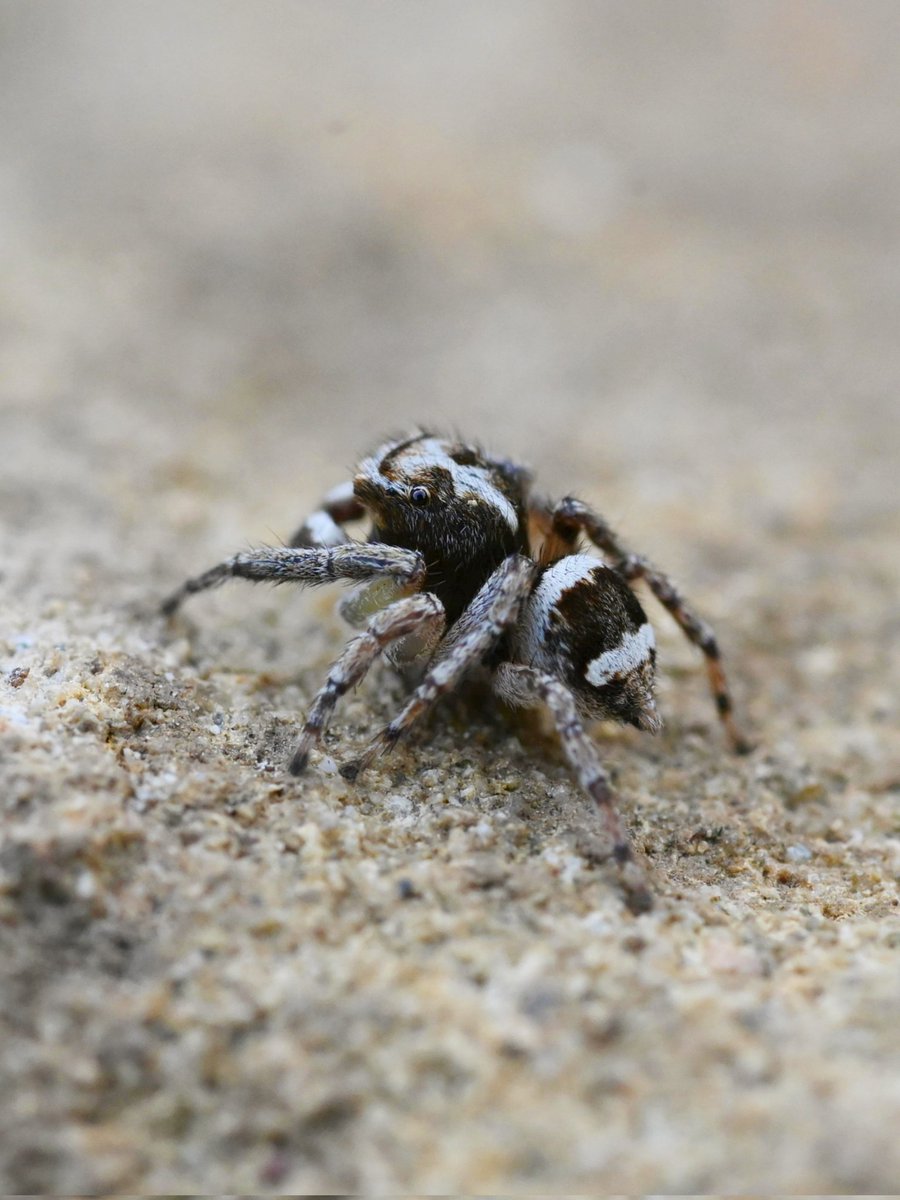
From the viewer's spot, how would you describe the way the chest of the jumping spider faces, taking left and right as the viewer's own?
facing to the left of the viewer
